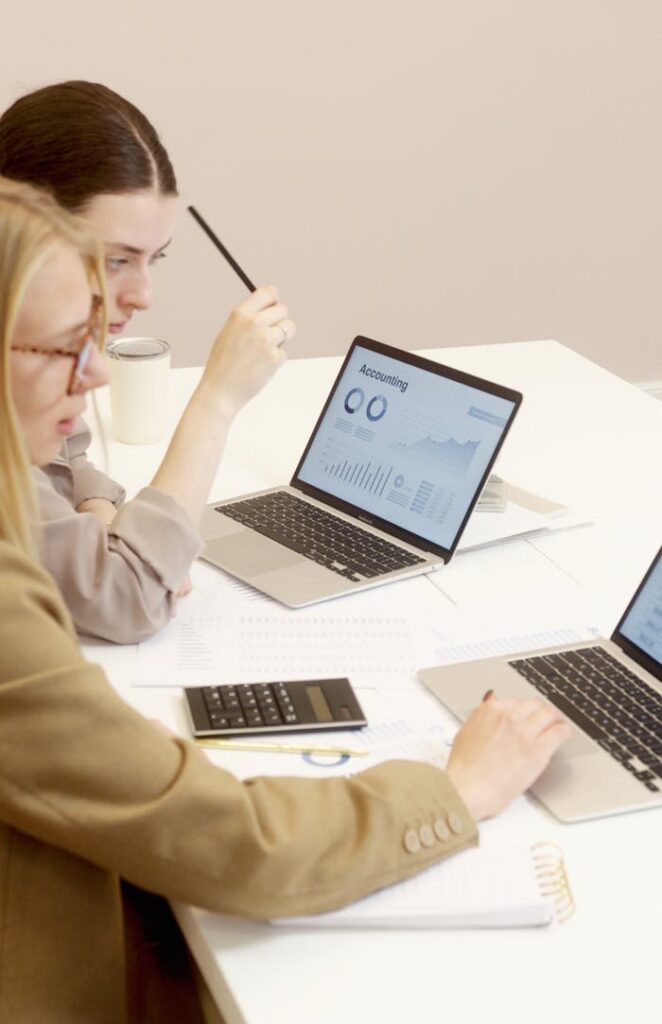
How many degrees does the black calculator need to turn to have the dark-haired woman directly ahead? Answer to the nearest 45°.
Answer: approximately 45° to its right

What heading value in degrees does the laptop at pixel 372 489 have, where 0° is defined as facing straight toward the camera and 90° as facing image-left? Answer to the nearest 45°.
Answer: approximately 45°

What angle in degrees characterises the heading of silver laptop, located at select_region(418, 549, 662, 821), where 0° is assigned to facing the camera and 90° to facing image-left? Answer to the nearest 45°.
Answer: approximately 45°

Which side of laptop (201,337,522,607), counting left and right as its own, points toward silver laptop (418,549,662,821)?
left

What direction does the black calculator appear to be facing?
to the viewer's left

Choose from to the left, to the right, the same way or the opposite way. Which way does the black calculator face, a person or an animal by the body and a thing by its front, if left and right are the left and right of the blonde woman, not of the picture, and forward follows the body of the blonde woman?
the opposite way

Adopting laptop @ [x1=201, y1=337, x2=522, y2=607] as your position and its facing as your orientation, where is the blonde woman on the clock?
The blonde woman is roughly at 11 o'clock from the laptop.

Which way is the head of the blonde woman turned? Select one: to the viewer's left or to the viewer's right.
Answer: to the viewer's right

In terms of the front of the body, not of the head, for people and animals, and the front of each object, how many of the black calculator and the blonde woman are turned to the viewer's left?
1

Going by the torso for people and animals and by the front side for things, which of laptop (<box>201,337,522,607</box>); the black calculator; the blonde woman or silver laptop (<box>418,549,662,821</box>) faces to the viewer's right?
the blonde woman

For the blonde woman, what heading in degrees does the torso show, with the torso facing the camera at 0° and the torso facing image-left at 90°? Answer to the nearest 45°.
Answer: approximately 270°
